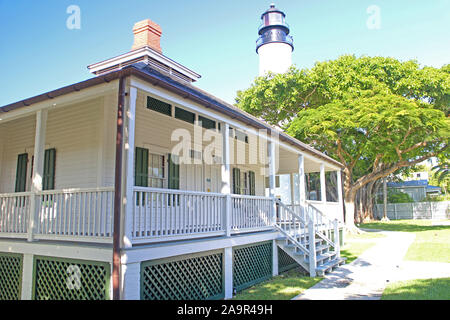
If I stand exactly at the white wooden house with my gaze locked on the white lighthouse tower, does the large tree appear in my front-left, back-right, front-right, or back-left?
front-right

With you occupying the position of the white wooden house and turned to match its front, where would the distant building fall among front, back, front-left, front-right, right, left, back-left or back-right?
left

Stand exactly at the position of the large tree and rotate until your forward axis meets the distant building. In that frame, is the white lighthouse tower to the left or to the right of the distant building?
left

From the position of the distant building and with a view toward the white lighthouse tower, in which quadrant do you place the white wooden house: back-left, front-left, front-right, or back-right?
front-left

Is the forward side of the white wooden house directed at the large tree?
no

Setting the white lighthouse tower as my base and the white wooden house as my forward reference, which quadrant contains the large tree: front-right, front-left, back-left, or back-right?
front-left

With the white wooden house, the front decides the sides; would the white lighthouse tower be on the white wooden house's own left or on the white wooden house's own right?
on the white wooden house's own left
